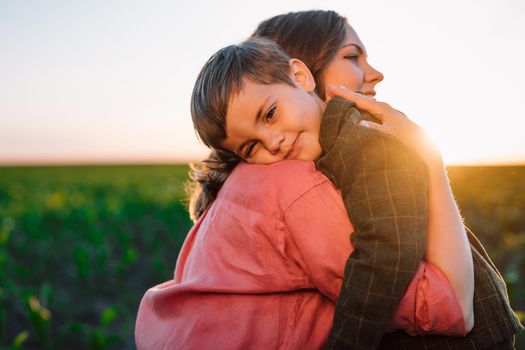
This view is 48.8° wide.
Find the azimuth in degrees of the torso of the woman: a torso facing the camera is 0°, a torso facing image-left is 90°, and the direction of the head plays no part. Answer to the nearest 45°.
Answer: approximately 270°

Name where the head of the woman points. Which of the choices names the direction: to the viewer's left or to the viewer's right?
to the viewer's right
